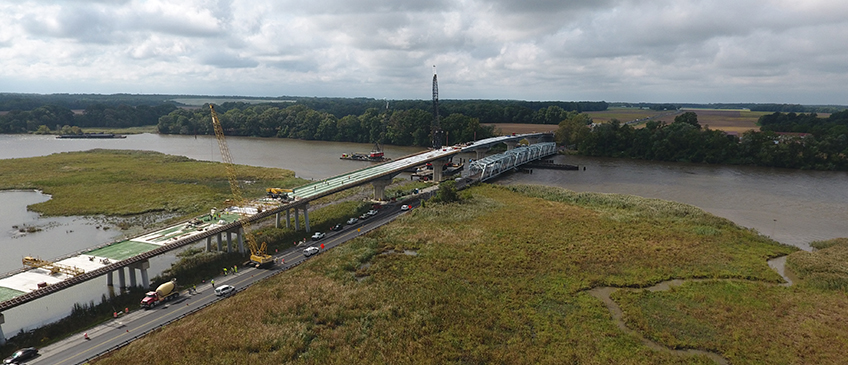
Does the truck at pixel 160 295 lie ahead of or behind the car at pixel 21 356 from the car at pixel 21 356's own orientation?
behind

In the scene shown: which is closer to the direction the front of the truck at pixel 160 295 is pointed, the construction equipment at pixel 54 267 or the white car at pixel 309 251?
the construction equipment

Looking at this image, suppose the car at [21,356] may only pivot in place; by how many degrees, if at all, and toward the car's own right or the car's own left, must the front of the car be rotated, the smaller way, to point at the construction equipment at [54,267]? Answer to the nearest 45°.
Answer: approximately 135° to the car's own right

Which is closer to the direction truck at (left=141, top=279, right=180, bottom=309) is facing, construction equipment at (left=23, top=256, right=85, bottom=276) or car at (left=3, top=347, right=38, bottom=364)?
the car

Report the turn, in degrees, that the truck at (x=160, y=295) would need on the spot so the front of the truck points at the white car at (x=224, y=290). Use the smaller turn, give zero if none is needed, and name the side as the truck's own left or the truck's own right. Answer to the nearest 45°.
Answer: approximately 135° to the truck's own left

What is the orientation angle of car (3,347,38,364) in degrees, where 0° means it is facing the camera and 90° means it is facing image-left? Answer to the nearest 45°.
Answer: approximately 45°

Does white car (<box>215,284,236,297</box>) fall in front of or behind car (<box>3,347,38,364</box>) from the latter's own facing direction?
behind

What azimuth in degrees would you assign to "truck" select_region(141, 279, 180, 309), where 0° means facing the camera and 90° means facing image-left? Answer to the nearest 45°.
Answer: approximately 45°
